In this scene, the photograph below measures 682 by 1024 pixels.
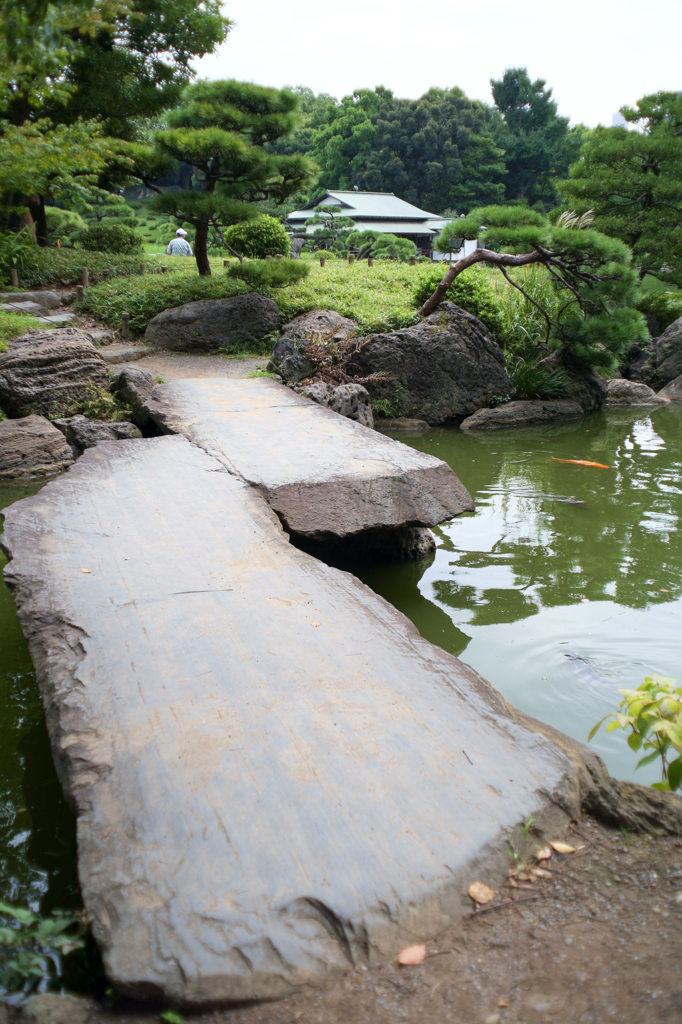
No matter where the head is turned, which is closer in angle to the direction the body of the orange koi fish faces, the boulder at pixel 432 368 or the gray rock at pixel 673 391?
the gray rock

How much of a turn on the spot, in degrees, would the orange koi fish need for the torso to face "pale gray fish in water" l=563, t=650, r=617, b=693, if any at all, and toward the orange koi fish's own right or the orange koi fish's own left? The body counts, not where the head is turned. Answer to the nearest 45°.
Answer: approximately 90° to the orange koi fish's own right

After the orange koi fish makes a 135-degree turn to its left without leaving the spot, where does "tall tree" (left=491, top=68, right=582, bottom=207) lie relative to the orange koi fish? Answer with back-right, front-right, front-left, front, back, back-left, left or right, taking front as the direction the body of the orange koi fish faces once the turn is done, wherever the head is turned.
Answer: front-right

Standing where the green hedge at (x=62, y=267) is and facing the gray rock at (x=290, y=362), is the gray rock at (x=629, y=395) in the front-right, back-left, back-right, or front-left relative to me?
front-left

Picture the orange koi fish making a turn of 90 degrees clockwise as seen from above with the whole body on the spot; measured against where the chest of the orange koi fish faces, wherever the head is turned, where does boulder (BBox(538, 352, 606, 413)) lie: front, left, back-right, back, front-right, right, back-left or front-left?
back

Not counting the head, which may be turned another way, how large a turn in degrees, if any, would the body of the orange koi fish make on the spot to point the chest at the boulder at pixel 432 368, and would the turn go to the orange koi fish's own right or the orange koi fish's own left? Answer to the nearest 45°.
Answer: approximately 135° to the orange koi fish's own left

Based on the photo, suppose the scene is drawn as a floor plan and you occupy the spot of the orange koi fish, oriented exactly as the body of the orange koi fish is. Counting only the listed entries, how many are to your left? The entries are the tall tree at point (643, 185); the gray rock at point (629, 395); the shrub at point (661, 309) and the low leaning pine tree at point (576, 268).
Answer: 4

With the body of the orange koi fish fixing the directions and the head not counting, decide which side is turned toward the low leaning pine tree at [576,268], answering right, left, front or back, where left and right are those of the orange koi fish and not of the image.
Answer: left

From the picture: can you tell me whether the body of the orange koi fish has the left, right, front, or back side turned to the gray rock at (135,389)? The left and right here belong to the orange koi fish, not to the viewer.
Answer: back

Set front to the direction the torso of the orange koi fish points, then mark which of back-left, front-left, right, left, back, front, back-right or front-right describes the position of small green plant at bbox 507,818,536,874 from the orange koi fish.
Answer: right

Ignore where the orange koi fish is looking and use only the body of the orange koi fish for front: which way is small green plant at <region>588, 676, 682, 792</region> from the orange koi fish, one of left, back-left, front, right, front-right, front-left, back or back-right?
right

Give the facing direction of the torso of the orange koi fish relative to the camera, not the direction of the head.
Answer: to the viewer's right

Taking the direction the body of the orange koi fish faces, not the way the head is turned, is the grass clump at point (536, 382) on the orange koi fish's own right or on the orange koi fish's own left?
on the orange koi fish's own left

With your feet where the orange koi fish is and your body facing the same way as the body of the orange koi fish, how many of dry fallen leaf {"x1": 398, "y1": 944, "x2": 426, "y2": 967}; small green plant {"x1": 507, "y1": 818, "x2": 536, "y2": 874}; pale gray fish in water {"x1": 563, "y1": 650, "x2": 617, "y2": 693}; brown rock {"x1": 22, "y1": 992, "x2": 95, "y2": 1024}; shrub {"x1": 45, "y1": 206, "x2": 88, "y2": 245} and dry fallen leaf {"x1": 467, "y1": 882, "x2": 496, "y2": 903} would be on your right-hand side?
5
